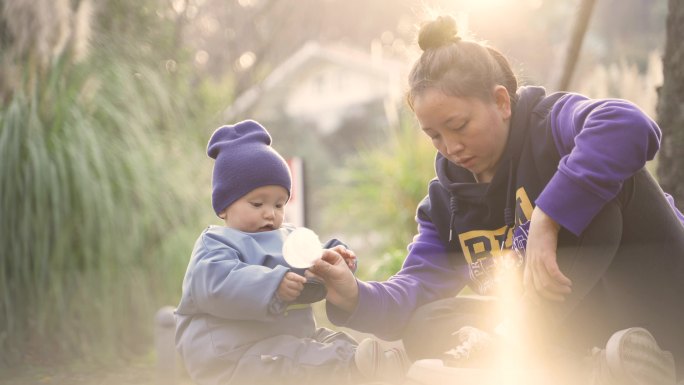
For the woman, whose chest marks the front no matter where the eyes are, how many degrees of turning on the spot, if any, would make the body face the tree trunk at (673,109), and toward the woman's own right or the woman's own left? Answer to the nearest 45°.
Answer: approximately 180°

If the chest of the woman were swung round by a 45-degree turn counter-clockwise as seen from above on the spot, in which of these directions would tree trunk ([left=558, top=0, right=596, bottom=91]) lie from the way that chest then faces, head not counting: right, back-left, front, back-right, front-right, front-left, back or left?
back

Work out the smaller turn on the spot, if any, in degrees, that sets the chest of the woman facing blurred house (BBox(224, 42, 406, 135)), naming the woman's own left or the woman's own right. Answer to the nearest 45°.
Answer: approximately 135° to the woman's own right

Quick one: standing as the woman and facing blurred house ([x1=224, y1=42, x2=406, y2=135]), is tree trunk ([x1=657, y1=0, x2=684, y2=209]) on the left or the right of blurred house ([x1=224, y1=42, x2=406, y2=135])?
right
